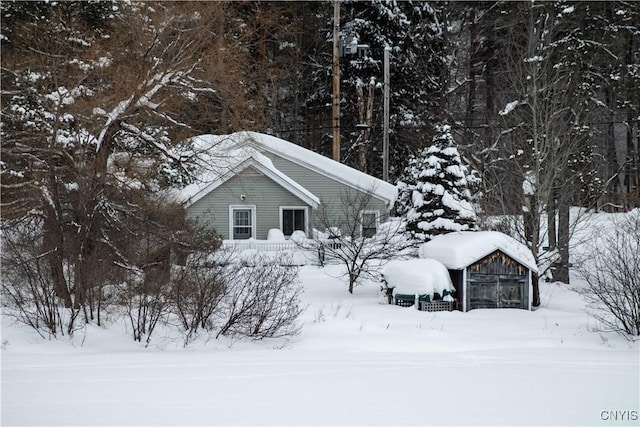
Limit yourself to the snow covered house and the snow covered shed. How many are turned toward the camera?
2

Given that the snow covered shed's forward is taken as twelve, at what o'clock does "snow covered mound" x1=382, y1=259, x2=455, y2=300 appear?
The snow covered mound is roughly at 2 o'clock from the snow covered shed.

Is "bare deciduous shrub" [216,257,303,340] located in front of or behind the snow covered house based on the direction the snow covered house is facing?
in front

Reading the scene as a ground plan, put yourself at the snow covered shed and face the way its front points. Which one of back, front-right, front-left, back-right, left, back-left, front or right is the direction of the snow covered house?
back-right

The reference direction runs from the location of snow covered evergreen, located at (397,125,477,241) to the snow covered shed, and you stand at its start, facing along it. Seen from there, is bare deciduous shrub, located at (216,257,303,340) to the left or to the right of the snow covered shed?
right

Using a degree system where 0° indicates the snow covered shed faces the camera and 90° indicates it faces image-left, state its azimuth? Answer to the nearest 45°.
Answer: approximately 0°

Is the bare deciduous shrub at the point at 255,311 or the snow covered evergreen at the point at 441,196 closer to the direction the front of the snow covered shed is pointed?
the bare deciduous shrub

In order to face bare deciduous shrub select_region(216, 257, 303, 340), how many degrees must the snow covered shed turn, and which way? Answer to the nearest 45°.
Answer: approximately 45° to its right

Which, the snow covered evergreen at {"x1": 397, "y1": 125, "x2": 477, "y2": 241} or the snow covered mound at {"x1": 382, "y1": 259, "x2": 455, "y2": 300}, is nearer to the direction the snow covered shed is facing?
the snow covered mound

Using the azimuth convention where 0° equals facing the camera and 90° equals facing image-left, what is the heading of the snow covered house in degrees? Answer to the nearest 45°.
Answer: approximately 0°

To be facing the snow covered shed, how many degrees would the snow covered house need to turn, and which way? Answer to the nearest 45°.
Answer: approximately 45° to its left
